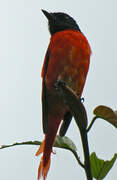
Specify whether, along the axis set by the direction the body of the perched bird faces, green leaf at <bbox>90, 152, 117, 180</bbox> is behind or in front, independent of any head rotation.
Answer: in front

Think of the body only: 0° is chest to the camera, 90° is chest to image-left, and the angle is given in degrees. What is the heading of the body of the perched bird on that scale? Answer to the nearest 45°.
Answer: approximately 315°

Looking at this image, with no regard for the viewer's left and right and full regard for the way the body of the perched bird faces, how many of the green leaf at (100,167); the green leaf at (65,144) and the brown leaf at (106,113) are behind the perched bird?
0

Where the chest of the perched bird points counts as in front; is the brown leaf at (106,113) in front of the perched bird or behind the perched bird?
in front

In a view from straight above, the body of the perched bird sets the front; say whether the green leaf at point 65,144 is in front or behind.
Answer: in front
